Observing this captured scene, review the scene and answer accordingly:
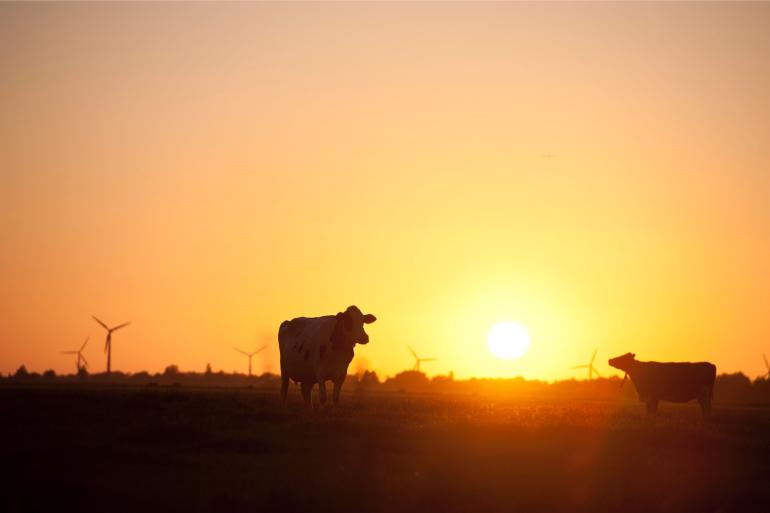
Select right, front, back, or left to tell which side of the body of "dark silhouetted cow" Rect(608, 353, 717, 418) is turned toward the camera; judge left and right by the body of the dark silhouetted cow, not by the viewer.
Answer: left

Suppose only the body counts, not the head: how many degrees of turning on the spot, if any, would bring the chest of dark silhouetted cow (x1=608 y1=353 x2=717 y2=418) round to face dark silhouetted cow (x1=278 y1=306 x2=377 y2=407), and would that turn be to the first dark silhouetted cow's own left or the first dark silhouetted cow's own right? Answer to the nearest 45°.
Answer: approximately 45° to the first dark silhouetted cow's own left
